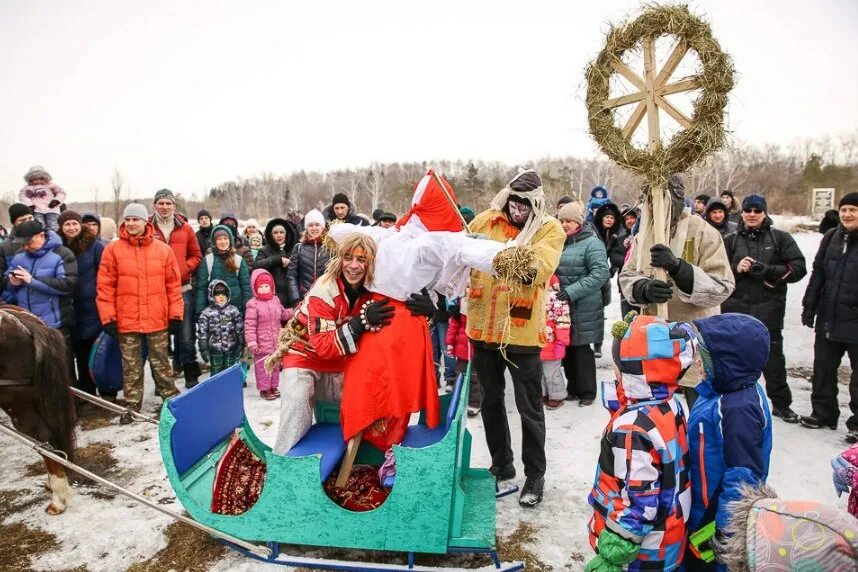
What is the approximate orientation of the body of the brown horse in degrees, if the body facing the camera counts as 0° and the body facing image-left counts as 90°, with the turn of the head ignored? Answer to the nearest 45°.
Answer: approximately 90°

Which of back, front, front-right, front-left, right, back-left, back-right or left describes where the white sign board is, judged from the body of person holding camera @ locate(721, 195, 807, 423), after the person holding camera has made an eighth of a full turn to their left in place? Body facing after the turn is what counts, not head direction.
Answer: back-left

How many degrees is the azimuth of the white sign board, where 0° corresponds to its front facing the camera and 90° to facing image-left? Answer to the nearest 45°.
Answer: approximately 0°

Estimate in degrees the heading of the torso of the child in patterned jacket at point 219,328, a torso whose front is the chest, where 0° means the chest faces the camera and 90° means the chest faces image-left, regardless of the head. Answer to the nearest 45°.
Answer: approximately 0°

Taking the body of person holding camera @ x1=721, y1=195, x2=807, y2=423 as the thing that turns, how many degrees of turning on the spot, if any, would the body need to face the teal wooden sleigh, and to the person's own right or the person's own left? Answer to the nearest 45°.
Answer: approximately 45° to the person's own right

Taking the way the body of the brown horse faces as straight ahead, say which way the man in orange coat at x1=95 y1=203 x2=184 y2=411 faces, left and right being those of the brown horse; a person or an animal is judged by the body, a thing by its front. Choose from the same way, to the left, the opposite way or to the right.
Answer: to the left
